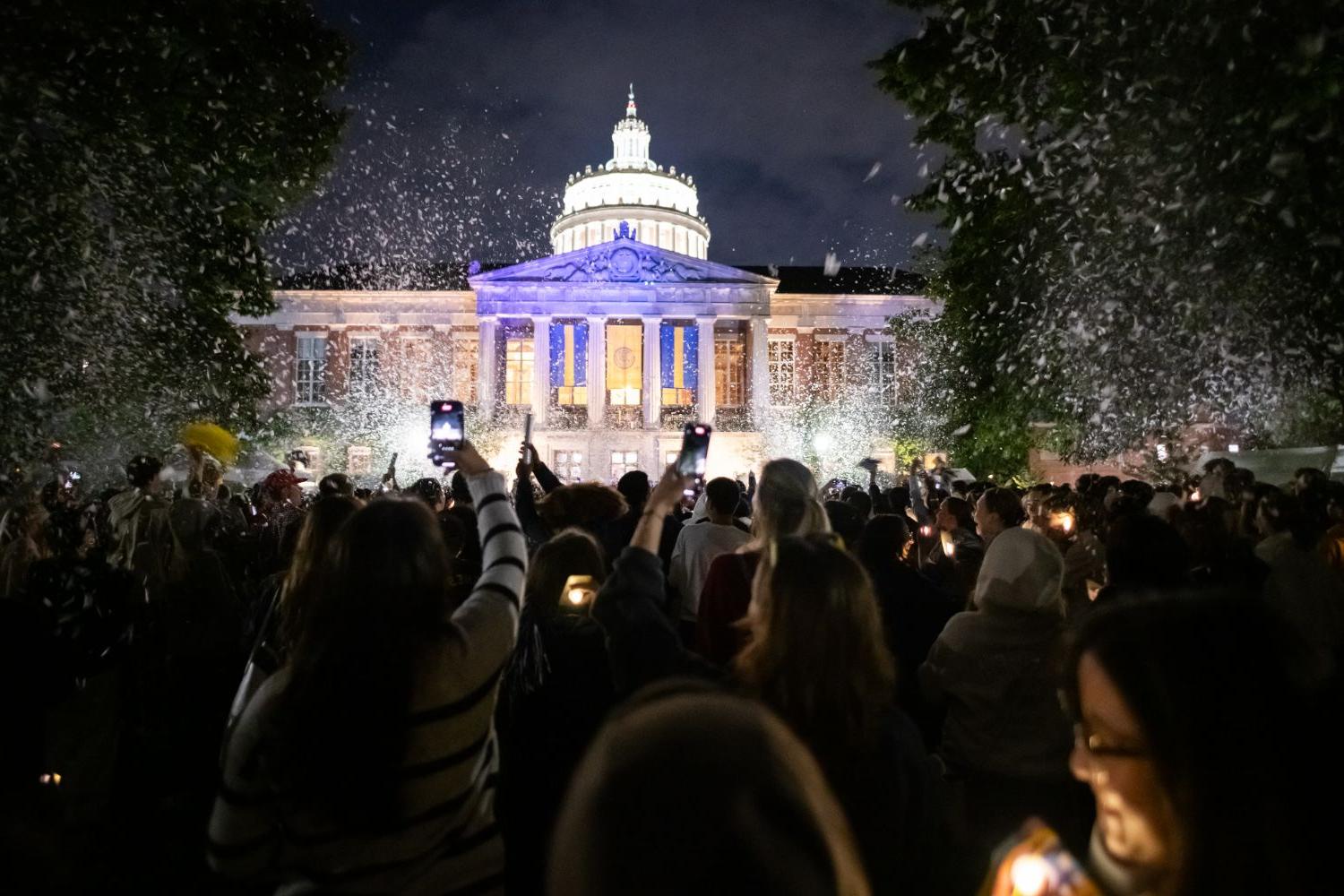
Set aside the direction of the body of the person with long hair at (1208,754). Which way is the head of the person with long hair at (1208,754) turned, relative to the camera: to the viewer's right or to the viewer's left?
to the viewer's left

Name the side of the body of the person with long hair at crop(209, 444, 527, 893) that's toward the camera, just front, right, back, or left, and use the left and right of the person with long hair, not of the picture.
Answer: back

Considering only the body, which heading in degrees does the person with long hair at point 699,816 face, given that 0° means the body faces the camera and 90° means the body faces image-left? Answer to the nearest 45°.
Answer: approximately 180°

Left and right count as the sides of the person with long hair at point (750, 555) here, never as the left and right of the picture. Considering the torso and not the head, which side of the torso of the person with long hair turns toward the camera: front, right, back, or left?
back

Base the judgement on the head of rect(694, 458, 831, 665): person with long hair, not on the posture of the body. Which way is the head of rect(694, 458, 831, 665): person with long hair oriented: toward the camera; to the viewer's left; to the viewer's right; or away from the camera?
away from the camera

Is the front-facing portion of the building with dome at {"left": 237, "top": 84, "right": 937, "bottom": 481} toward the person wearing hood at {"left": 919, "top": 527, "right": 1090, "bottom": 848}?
yes

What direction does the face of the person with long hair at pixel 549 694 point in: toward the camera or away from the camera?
away from the camera

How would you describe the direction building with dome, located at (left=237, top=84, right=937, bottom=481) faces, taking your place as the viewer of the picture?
facing the viewer

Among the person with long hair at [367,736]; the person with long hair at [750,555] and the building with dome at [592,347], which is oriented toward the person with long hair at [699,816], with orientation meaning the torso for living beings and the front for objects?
the building with dome

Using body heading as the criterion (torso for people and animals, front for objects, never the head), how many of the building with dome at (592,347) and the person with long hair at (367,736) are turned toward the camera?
1

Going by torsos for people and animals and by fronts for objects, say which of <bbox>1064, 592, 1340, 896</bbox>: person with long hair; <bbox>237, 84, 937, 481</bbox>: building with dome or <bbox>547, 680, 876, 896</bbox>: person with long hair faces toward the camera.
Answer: the building with dome

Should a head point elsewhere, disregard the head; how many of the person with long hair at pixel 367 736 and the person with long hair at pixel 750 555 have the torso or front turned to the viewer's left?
0

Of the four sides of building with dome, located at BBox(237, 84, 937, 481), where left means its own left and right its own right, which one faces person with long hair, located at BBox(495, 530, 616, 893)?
front

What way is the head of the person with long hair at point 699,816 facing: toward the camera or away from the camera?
away from the camera

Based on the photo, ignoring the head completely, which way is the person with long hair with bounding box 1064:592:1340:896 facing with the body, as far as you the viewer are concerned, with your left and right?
facing to the left of the viewer

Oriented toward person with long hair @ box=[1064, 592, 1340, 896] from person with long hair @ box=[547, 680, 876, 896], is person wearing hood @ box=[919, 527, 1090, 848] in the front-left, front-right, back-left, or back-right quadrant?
front-left
